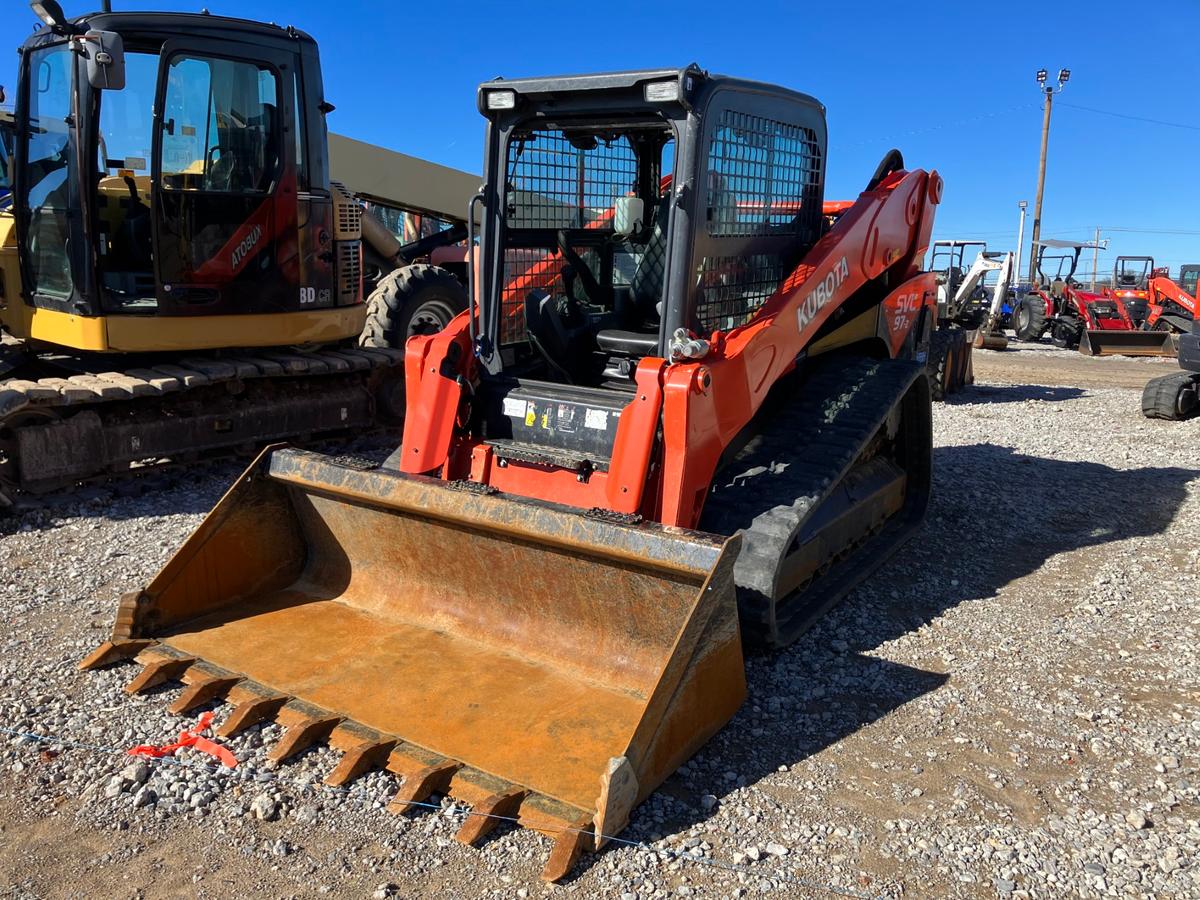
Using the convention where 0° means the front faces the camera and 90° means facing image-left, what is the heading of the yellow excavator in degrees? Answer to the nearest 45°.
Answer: approximately 45°

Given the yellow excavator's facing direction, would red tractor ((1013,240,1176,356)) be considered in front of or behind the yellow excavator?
behind

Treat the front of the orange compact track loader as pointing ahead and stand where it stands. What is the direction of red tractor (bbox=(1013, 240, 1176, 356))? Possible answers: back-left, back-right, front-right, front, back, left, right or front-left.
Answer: back

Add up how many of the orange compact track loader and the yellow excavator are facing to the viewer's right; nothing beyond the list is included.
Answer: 0

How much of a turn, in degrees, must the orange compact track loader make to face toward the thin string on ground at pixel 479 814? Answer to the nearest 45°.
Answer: approximately 45° to its left

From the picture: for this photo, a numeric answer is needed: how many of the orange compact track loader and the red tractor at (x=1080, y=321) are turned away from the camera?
0

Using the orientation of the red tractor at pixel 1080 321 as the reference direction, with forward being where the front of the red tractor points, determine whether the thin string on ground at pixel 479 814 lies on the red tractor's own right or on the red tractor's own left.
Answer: on the red tractor's own right

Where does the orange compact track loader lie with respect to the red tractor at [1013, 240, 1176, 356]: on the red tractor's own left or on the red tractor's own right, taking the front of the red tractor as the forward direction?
on the red tractor's own right

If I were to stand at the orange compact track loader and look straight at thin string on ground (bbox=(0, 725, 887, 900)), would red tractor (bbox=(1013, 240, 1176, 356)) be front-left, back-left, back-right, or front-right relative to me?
back-left

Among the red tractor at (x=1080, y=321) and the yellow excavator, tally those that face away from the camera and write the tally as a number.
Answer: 0

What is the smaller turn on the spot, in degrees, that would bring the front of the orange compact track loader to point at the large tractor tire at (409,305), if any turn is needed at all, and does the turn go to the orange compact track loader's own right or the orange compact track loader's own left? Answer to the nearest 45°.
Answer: approximately 135° to the orange compact track loader's own right

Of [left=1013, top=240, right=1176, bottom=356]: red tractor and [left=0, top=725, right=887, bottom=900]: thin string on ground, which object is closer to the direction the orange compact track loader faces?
the thin string on ground

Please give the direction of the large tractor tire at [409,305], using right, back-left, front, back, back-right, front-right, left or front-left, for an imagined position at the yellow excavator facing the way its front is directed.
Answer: back

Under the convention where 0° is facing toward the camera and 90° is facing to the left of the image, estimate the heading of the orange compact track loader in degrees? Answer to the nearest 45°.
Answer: approximately 45°
